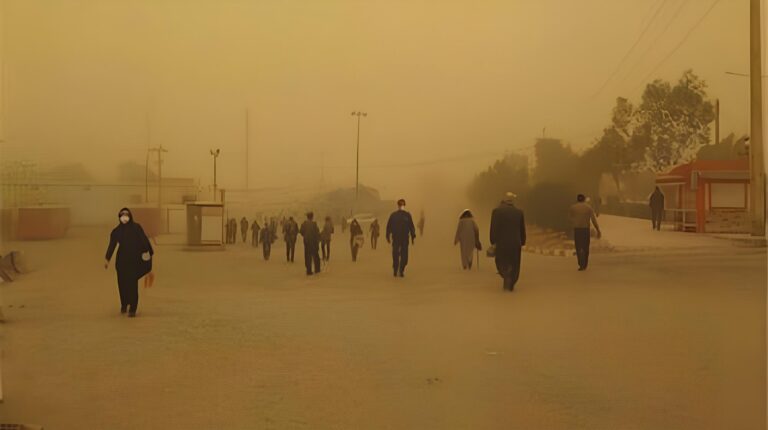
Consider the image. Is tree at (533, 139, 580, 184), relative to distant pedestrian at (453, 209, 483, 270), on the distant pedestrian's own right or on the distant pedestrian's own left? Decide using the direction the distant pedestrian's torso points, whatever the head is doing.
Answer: on the distant pedestrian's own right

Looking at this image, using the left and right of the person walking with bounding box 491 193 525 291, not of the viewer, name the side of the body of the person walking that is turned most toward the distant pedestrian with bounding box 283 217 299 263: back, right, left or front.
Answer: front

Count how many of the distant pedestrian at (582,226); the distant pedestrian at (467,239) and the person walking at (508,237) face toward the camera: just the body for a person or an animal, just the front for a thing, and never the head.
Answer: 0

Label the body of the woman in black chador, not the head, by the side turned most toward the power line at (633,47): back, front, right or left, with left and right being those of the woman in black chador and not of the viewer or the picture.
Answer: left

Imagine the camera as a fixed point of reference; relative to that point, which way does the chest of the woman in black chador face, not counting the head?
toward the camera

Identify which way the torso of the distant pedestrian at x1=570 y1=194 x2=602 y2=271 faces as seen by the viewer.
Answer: away from the camera

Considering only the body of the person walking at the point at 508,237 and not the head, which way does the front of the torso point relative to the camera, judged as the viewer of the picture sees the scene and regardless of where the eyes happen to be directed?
away from the camera

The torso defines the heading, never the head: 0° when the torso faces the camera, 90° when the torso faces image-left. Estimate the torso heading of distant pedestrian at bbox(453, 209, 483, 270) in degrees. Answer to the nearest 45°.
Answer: approximately 180°

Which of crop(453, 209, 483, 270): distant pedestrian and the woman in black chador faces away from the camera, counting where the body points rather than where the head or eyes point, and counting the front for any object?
the distant pedestrian
